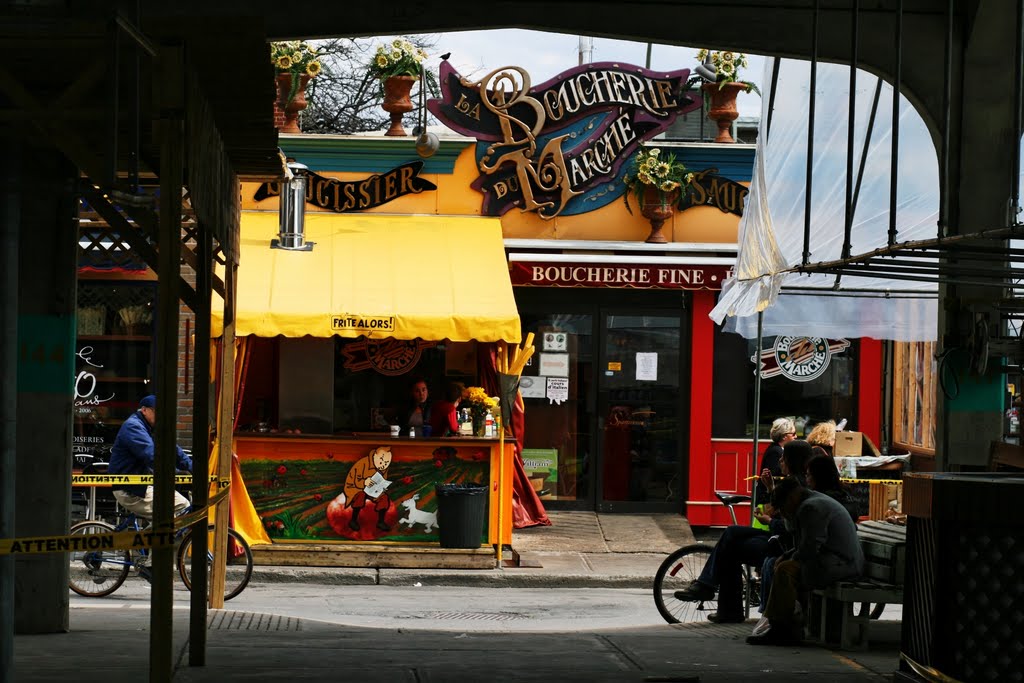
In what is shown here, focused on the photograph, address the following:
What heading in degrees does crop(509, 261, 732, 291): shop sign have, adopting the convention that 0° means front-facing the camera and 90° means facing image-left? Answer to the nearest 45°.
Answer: approximately 0°

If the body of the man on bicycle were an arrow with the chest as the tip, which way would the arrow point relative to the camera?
to the viewer's right

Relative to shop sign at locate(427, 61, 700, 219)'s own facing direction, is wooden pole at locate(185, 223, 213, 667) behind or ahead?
ahead

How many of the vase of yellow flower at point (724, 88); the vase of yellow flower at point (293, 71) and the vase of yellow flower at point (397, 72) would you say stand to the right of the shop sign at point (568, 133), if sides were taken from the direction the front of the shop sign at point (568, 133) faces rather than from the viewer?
2

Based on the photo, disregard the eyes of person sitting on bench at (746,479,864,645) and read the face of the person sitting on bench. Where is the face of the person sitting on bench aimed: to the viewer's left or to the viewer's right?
to the viewer's left

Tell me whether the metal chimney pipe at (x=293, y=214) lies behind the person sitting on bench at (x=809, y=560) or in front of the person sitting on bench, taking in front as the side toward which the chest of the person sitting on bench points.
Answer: in front

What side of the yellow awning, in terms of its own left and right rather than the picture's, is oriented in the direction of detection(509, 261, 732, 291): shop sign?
left

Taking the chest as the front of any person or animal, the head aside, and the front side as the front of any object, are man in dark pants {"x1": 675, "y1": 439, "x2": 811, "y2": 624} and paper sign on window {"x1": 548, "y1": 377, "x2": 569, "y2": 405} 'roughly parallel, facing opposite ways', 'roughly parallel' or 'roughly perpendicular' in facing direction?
roughly perpendicular
